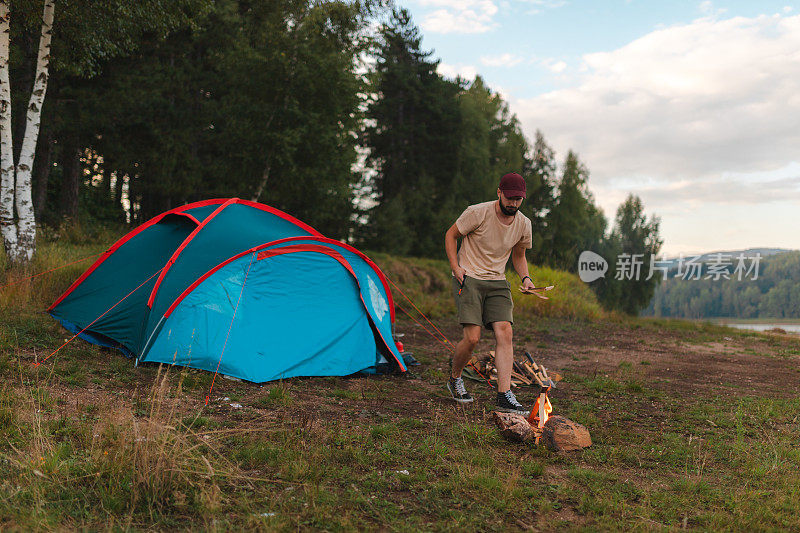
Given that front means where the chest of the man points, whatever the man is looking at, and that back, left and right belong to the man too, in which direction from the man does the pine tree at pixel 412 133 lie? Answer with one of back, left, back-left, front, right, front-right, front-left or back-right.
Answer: back-left

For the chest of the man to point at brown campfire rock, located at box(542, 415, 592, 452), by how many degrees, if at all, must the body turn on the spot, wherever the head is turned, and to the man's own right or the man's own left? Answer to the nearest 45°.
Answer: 0° — they already face it

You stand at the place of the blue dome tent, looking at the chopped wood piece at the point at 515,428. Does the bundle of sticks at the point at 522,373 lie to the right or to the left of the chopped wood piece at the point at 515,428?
left

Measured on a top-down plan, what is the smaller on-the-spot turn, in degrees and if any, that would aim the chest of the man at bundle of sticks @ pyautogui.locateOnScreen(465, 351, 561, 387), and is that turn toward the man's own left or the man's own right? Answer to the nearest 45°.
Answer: approximately 135° to the man's own left

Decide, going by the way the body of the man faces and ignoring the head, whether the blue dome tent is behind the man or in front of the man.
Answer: behind

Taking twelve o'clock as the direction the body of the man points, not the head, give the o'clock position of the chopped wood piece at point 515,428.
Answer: The chopped wood piece is roughly at 1 o'clock from the man.

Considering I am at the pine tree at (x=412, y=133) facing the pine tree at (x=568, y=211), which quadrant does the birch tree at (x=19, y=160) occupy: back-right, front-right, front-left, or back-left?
back-right

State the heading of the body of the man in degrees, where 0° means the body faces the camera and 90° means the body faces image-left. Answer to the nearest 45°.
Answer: approximately 315°
